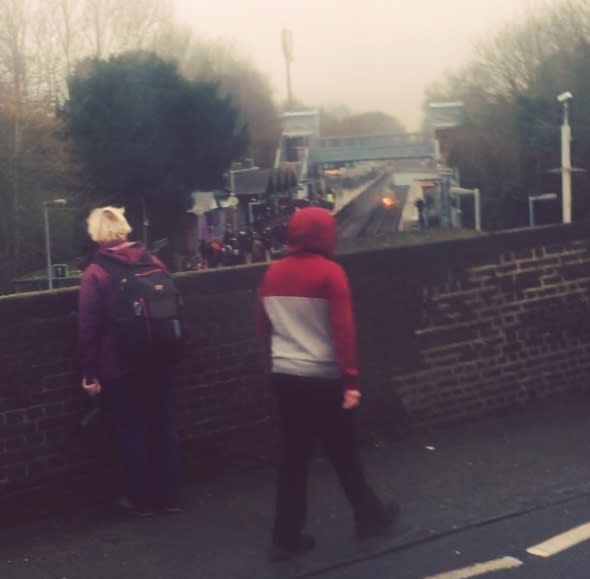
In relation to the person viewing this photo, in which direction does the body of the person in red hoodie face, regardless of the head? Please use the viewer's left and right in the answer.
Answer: facing away from the viewer and to the right of the viewer

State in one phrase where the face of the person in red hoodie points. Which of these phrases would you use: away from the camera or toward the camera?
away from the camera

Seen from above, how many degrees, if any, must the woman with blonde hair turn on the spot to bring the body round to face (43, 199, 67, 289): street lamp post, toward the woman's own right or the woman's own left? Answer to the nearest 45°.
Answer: approximately 45° to the woman's own right

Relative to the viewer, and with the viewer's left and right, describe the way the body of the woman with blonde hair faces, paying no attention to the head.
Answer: facing away from the viewer and to the left of the viewer

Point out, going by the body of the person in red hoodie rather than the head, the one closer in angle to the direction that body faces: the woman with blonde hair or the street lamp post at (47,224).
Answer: the street lamp post

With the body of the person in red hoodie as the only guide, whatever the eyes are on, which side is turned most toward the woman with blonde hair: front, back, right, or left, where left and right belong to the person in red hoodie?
left

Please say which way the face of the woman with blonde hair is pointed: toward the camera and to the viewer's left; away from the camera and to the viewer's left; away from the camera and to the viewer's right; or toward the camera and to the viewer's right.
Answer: away from the camera and to the viewer's right

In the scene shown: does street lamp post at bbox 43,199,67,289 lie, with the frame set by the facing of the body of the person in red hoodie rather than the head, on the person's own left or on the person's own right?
on the person's own left
